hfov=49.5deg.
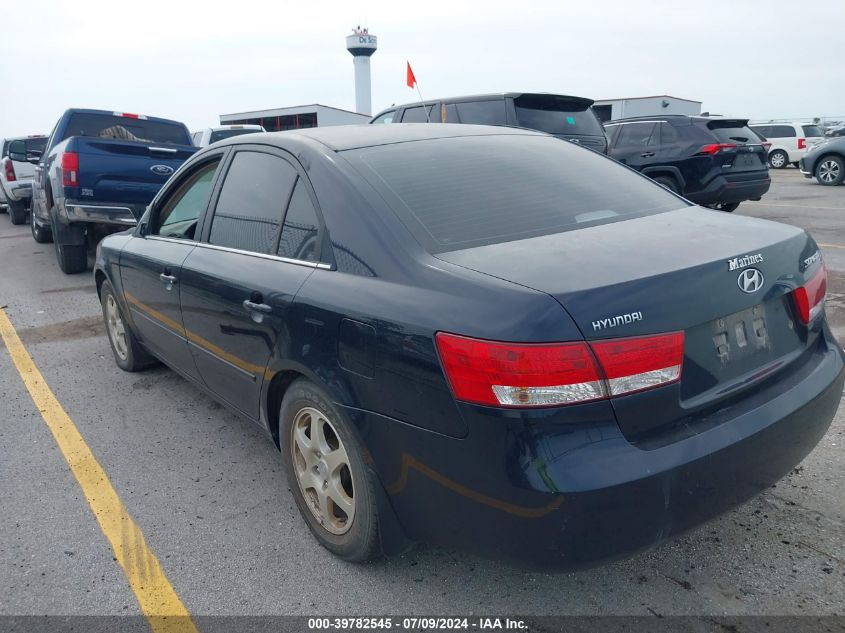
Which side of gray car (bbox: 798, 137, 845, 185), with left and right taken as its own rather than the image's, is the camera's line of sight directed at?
left

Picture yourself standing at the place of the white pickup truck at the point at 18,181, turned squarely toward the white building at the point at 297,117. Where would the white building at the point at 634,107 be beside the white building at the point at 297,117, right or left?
right

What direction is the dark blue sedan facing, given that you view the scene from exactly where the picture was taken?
facing away from the viewer and to the left of the viewer

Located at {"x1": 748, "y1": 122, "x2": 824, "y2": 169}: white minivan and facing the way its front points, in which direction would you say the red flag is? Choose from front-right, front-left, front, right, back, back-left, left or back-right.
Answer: back-left
